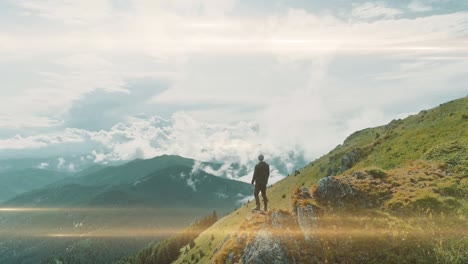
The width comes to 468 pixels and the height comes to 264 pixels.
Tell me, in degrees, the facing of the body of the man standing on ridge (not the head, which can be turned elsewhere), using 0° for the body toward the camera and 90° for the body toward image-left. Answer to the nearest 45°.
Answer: approximately 135°

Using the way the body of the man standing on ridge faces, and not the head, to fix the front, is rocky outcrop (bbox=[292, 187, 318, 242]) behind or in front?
behind

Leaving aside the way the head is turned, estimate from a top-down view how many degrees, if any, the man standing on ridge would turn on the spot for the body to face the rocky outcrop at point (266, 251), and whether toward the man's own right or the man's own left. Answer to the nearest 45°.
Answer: approximately 135° to the man's own left
